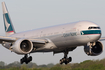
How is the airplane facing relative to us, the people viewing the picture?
facing the viewer and to the right of the viewer
